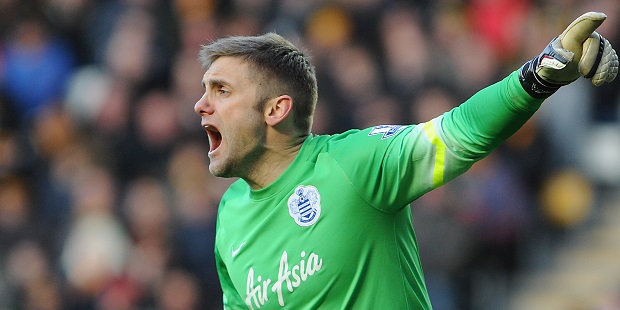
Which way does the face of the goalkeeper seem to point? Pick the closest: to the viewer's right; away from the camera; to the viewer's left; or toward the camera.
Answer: to the viewer's left

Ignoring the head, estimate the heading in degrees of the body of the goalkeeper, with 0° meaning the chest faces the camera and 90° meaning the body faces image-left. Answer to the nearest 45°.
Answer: approximately 45°
